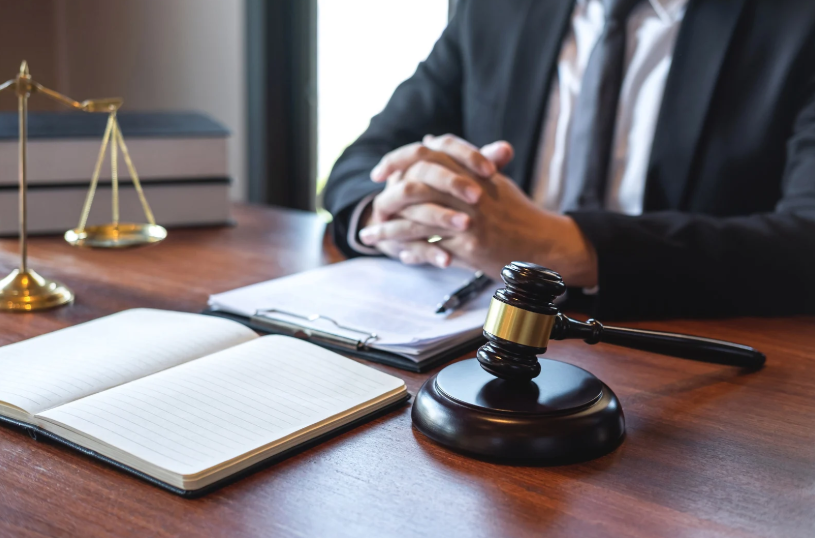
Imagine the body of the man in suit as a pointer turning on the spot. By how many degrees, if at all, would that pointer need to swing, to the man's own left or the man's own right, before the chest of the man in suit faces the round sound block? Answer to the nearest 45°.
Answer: approximately 45° to the man's own left

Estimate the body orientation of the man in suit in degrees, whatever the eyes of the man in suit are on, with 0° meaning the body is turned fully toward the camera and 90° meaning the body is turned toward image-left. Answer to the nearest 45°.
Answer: approximately 45°
